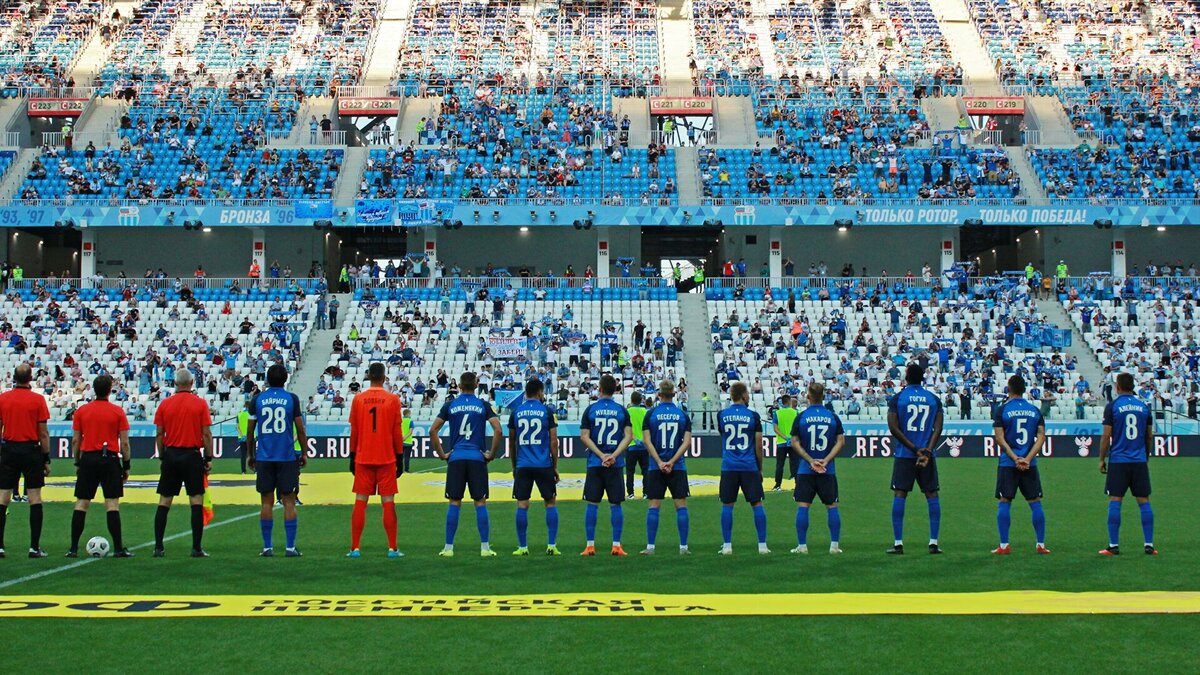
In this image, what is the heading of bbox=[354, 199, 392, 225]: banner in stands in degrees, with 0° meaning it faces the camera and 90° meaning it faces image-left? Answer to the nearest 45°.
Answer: approximately 0°

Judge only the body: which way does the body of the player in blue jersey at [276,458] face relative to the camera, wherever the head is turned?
away from the camera

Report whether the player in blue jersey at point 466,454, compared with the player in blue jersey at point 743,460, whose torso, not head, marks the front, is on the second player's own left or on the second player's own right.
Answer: on the second player's own left

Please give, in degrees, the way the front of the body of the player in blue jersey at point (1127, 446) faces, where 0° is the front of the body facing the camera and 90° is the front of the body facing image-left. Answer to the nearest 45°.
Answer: approximately 180°

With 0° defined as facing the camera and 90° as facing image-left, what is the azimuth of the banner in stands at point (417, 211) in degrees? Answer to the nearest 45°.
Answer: approximately 0°

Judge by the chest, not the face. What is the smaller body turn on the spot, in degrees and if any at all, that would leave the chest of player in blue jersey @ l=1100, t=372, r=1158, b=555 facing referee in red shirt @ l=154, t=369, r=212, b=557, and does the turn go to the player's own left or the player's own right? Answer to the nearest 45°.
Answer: approximately 135° to the player's own left

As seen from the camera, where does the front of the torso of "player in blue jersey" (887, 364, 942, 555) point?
away from the camera

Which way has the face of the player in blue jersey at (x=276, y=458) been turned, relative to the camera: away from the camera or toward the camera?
away from the camera

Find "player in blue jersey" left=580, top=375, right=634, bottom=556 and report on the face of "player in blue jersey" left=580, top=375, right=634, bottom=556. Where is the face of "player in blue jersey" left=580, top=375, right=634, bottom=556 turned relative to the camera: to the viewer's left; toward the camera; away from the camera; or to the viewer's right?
away from the camera

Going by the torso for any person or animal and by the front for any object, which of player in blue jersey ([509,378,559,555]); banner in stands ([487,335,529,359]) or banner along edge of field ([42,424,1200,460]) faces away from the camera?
the player in blue jersey

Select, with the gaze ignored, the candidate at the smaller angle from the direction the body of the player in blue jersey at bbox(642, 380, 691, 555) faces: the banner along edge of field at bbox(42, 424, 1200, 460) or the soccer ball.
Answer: the banner along edge of field

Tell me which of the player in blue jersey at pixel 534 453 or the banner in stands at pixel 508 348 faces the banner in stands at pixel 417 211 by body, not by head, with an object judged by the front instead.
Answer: the player in blue jersey

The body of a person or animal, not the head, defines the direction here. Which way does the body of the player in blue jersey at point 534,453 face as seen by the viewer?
away from the camera

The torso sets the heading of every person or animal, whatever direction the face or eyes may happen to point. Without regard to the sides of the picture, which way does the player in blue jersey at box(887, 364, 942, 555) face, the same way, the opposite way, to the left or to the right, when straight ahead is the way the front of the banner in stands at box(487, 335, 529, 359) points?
the opposite way

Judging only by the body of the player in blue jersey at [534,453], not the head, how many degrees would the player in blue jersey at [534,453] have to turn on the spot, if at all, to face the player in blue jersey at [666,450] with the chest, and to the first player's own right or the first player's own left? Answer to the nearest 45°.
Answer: approximately 90° to the first player's own right
